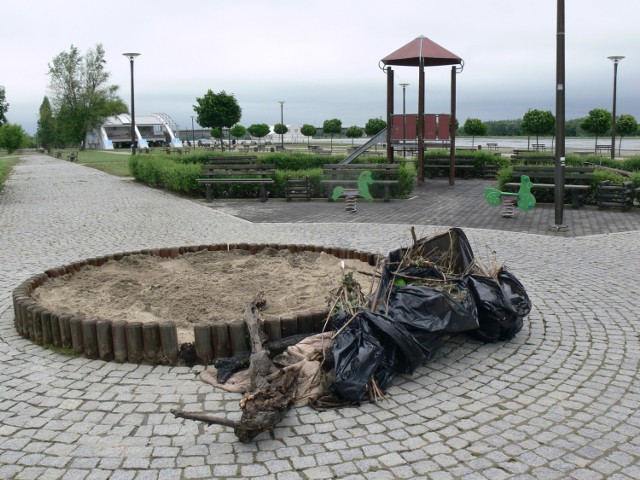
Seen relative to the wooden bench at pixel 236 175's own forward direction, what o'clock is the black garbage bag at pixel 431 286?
The black garbage bag is roughly at 12 o'clock from the wooden bench.

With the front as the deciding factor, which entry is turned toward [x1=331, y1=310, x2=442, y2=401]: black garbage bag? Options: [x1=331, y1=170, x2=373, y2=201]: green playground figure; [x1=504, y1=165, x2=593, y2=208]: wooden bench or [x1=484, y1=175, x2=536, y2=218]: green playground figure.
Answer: the wooden bench

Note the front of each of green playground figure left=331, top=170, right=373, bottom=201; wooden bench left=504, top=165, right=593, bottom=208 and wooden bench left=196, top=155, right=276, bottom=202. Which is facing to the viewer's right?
the green playground figure

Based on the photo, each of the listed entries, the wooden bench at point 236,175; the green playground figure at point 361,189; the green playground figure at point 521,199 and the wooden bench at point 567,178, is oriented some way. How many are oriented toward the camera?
2

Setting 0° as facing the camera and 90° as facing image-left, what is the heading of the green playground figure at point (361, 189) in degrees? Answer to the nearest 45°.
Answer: approximately 270°

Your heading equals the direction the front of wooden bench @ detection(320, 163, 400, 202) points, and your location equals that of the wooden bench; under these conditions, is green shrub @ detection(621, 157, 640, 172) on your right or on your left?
on your left

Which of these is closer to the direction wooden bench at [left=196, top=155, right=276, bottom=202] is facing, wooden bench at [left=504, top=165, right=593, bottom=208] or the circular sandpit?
the circular sandpit

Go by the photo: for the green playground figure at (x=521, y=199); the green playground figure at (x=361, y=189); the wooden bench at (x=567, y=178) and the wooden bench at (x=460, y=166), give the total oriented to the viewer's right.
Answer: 2

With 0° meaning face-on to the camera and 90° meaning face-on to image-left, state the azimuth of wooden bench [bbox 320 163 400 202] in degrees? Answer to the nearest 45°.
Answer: approximately 0°
